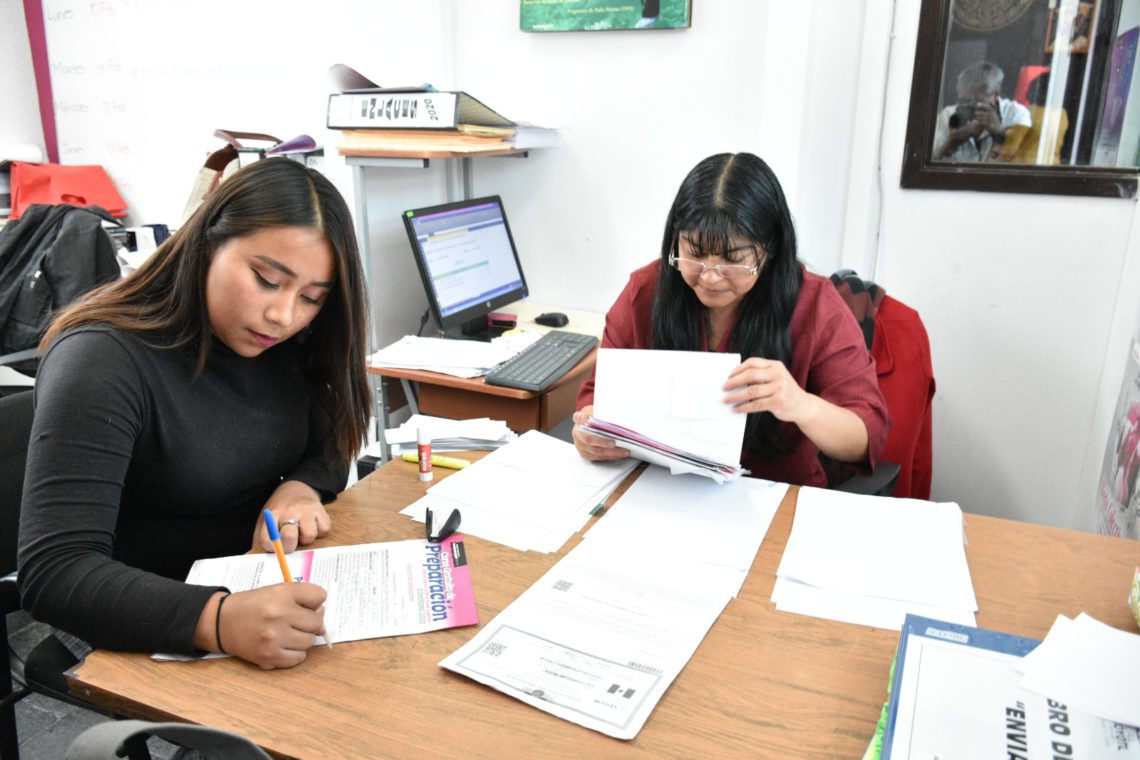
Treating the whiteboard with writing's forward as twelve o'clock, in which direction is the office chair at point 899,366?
The office chair is roughly at 11 o'clock from the whiteboard with writing.

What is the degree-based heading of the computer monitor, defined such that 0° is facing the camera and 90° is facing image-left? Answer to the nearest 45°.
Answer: approximately 315°

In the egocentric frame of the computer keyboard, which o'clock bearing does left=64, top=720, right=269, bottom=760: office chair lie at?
The office chair is roughly at 2 o'clock from the computer keyboard.

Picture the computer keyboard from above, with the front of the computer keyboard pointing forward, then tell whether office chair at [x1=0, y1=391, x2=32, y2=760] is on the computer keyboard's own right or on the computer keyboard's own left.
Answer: on the computer keyboard's own right

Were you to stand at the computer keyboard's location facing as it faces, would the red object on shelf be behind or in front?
behind

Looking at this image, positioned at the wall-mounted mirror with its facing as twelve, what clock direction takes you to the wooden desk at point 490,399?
The wooden desk is roughly at 2 o'clock from the wall-mounted mirror.

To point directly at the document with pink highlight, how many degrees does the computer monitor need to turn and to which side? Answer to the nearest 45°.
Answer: approximately 45° to its right
